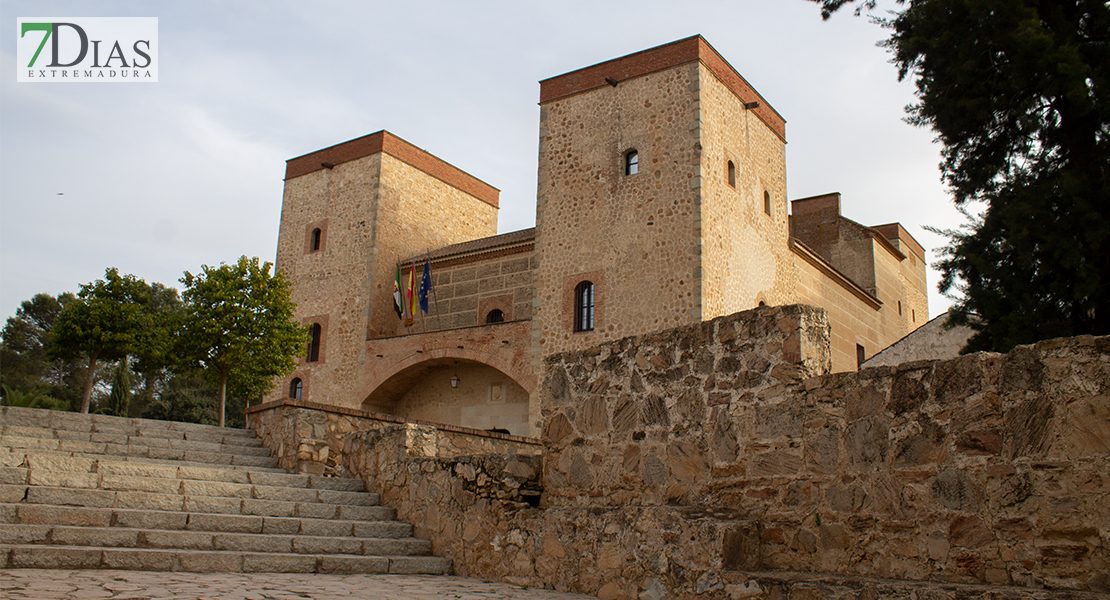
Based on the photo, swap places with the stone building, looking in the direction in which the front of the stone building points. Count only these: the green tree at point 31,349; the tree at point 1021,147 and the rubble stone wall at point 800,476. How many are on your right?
1

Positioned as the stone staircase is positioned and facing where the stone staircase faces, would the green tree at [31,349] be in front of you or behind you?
behind

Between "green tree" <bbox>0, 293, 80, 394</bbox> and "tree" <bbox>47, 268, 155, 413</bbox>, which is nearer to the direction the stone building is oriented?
the tree

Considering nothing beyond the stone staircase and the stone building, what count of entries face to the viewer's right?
0

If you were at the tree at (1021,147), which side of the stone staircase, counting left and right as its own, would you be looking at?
left

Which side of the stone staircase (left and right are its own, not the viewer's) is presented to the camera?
front

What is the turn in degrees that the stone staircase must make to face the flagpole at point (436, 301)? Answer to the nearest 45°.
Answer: approximately 180°

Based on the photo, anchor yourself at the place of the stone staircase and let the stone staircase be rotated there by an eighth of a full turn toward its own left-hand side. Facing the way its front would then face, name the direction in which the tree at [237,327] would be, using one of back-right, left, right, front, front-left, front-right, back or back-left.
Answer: back-left

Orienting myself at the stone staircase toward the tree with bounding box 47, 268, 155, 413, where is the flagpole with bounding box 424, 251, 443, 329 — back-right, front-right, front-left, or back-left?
front-right

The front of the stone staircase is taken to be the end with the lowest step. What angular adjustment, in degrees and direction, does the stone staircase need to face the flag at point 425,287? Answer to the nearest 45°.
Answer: approximately 180°

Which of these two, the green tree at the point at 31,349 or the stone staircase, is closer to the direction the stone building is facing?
the stone staircase

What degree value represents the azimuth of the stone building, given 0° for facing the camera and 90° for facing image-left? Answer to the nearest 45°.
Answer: approximately 45°

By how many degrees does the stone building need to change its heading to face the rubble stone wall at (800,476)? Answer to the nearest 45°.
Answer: approximately 45° to its left

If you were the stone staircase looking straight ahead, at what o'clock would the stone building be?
The stone building is roughly at 7 o'clock from the stone staircase.
